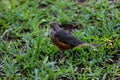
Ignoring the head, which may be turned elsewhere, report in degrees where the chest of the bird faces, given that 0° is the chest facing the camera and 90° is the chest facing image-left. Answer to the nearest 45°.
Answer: approximately 90°
